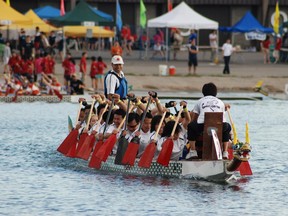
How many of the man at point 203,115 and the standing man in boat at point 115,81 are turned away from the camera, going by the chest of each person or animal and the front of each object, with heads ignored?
1

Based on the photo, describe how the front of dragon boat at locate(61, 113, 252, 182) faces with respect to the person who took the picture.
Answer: facing the viewer and to the right of the viewer

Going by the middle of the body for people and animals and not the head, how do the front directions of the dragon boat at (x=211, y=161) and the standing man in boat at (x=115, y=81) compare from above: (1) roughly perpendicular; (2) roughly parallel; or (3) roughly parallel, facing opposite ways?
roughly parallel

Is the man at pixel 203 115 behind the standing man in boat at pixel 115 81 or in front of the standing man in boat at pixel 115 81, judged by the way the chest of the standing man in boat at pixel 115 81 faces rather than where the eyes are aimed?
in front

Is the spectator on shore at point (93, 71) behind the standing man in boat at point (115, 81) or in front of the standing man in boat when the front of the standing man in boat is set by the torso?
behind

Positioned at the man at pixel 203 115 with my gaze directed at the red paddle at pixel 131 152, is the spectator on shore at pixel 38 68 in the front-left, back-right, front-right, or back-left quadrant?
front-right

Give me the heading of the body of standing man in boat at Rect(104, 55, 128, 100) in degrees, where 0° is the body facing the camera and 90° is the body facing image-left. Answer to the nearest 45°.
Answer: approximately 315°

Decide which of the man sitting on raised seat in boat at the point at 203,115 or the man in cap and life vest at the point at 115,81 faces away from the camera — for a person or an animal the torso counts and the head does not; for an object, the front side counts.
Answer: the man sitting on raised seat in boat at the point at 203,115

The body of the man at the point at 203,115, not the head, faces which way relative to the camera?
away from the camera

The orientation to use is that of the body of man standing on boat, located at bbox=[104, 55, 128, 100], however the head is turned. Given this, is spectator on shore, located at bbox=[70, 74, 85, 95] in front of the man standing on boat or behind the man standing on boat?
behind

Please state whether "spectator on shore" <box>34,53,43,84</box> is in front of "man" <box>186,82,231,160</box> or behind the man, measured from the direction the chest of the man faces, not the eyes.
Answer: in front
